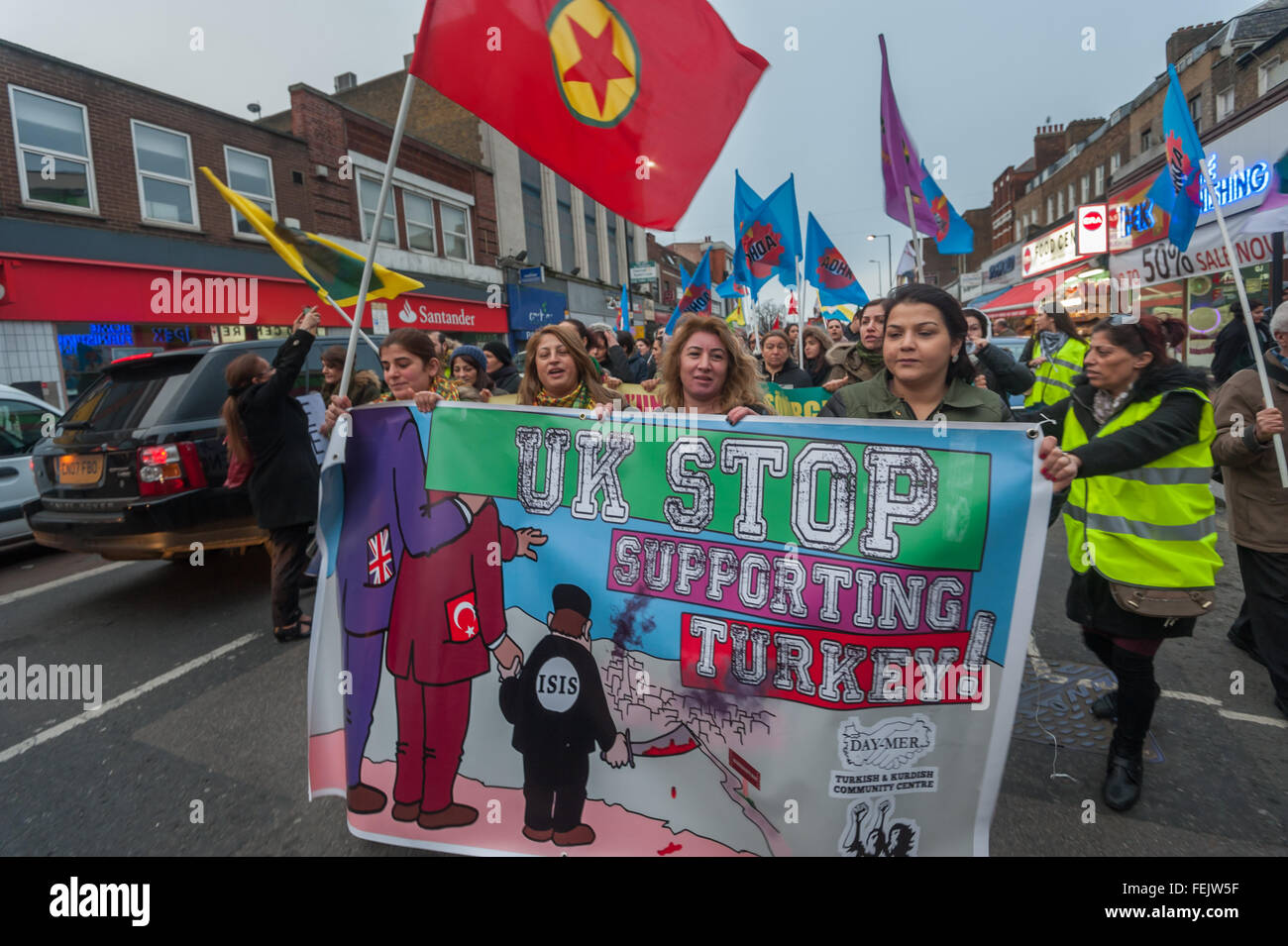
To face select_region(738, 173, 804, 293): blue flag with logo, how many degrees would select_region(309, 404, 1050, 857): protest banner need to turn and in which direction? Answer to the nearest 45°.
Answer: approximately 180°

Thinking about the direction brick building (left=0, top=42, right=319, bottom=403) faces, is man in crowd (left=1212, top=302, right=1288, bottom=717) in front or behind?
in front

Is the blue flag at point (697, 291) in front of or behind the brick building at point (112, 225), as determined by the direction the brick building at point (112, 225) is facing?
in front

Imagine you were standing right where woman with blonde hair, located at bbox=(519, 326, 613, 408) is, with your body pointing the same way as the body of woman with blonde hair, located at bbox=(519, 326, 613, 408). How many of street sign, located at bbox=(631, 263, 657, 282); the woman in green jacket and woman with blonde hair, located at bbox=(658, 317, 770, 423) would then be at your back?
1

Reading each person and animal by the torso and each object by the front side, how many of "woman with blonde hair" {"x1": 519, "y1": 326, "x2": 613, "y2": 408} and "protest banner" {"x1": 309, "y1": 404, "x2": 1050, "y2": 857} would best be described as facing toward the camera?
2

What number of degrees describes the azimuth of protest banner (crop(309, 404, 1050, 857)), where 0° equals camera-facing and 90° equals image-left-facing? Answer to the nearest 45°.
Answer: approximately 0°

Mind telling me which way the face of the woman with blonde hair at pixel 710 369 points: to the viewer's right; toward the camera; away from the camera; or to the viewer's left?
toward the camera

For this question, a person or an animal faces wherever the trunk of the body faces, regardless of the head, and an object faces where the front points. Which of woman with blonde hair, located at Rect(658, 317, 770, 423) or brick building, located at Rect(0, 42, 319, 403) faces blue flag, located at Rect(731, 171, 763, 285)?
the brick building

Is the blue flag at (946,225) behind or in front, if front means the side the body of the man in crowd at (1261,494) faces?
behind

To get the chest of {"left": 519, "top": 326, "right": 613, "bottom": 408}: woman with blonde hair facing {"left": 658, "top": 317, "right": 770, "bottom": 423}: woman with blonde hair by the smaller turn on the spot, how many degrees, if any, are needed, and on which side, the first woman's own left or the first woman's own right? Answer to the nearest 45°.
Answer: approximately 45° to the first woman's own left

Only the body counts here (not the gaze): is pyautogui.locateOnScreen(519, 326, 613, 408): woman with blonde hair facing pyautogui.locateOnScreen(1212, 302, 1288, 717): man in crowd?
no

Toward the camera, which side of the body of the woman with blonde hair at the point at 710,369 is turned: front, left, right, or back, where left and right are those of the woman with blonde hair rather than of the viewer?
front

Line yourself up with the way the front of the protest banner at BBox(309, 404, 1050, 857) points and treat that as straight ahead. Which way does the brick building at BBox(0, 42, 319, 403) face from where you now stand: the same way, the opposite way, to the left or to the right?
to the left

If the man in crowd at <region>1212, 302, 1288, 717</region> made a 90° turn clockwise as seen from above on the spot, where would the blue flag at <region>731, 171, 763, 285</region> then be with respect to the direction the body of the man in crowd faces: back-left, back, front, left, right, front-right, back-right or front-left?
right

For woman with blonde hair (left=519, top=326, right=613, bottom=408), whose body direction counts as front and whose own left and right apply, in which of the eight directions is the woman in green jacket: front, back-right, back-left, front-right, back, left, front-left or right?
front-left

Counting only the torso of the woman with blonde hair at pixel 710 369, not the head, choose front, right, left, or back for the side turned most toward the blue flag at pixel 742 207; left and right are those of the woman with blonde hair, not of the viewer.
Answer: back

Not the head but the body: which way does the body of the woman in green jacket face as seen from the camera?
toward the camera

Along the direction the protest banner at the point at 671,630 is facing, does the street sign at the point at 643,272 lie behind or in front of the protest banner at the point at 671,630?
behind

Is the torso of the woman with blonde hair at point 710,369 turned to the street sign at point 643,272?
no

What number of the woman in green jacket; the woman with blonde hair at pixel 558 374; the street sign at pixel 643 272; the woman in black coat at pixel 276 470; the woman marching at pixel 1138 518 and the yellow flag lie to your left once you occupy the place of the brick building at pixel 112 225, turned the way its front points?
1

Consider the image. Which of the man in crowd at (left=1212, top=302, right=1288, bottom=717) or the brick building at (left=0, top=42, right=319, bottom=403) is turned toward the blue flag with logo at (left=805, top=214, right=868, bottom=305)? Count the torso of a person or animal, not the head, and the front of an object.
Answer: the brick building

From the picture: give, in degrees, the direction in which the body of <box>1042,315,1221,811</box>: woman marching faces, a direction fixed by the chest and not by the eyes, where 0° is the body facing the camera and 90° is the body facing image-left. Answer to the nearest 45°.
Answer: approximately 45°

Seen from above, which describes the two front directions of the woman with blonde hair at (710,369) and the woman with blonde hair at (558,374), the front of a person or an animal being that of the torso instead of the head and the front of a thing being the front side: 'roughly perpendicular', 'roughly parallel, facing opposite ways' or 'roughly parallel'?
roughly parallel
